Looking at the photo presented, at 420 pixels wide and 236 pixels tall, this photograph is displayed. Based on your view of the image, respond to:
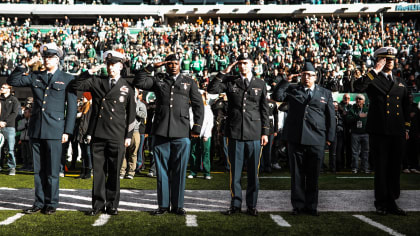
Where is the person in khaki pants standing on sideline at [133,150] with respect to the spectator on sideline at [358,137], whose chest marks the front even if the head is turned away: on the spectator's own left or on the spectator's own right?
on the spectator's own right

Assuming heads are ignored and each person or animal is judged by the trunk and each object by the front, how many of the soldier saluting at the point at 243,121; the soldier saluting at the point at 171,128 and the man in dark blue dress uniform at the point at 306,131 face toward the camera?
3

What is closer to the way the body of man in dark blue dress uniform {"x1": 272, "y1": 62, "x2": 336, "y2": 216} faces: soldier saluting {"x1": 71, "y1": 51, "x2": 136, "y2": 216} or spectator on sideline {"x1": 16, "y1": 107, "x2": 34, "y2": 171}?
the soldier saluting

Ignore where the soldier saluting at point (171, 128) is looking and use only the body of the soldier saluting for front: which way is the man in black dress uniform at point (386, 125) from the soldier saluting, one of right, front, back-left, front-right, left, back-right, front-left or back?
left

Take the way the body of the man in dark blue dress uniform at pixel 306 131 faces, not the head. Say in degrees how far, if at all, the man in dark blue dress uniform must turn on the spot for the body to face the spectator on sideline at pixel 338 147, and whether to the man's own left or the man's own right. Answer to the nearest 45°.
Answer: approximately 180°

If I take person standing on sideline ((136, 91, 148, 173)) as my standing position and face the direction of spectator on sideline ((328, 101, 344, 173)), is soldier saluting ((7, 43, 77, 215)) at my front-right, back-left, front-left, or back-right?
back-right

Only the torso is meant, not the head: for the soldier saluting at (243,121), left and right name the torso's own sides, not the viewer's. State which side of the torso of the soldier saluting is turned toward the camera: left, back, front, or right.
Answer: front

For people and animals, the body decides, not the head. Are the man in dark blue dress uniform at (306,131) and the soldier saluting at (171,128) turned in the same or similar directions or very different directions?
same or similar directions

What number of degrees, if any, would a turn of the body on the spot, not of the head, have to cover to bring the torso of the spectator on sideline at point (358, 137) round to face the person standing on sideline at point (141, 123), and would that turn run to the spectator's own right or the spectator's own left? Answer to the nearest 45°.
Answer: approximately 45° to the spectator's own right

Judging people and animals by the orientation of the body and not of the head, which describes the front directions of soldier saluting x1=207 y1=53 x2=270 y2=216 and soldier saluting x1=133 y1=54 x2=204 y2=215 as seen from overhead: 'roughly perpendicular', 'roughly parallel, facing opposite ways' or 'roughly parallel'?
roughly parallel

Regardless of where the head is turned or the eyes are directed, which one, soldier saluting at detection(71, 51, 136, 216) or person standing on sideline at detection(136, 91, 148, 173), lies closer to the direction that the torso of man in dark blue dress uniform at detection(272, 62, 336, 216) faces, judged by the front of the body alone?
the soldier saluting

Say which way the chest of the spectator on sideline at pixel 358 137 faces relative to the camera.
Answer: toward the camera

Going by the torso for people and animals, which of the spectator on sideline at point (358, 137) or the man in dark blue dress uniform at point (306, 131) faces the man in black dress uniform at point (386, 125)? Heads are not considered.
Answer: the spectator on sideline

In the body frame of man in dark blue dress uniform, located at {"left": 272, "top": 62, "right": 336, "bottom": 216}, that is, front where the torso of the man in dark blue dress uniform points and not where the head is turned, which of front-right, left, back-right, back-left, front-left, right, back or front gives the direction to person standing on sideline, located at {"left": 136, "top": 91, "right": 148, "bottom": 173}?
back-right

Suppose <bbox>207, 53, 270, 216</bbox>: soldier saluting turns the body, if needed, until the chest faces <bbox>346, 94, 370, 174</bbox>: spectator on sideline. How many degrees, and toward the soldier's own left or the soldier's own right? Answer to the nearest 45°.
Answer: approximately 135° to the soldier's own left

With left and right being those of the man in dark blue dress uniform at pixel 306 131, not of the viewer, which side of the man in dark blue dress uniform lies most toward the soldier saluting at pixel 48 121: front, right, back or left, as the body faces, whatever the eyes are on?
right

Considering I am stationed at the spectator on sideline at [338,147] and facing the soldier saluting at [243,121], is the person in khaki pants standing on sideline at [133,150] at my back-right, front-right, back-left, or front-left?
front-right

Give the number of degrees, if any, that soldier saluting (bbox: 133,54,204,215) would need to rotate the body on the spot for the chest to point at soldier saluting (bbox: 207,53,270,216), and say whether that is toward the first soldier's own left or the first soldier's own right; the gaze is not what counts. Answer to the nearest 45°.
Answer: approximately 90° to the first soldier's own left

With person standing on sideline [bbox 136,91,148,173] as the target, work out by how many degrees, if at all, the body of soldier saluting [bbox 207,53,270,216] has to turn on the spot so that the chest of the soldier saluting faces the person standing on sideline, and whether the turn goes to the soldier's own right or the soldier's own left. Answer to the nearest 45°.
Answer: approximately 135° to the soldier's own right
